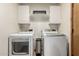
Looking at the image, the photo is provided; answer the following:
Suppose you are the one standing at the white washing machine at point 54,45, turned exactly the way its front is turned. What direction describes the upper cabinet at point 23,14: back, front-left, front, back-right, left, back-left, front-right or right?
back-right

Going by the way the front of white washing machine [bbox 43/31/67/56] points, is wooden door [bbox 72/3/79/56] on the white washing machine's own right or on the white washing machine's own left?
on the white washing machine's own left

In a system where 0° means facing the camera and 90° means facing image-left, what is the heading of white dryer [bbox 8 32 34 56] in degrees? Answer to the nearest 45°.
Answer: approximately 0°

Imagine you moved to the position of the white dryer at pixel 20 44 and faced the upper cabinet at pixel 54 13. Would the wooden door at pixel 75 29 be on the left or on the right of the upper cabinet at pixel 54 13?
right

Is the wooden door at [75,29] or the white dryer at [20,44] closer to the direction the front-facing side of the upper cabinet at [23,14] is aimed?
the white dryer

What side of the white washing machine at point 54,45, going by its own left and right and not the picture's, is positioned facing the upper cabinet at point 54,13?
back

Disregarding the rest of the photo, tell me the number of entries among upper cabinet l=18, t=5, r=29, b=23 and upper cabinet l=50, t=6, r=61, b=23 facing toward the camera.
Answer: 2

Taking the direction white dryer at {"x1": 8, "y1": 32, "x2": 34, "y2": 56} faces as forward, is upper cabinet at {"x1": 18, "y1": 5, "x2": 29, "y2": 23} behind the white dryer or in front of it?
behind
